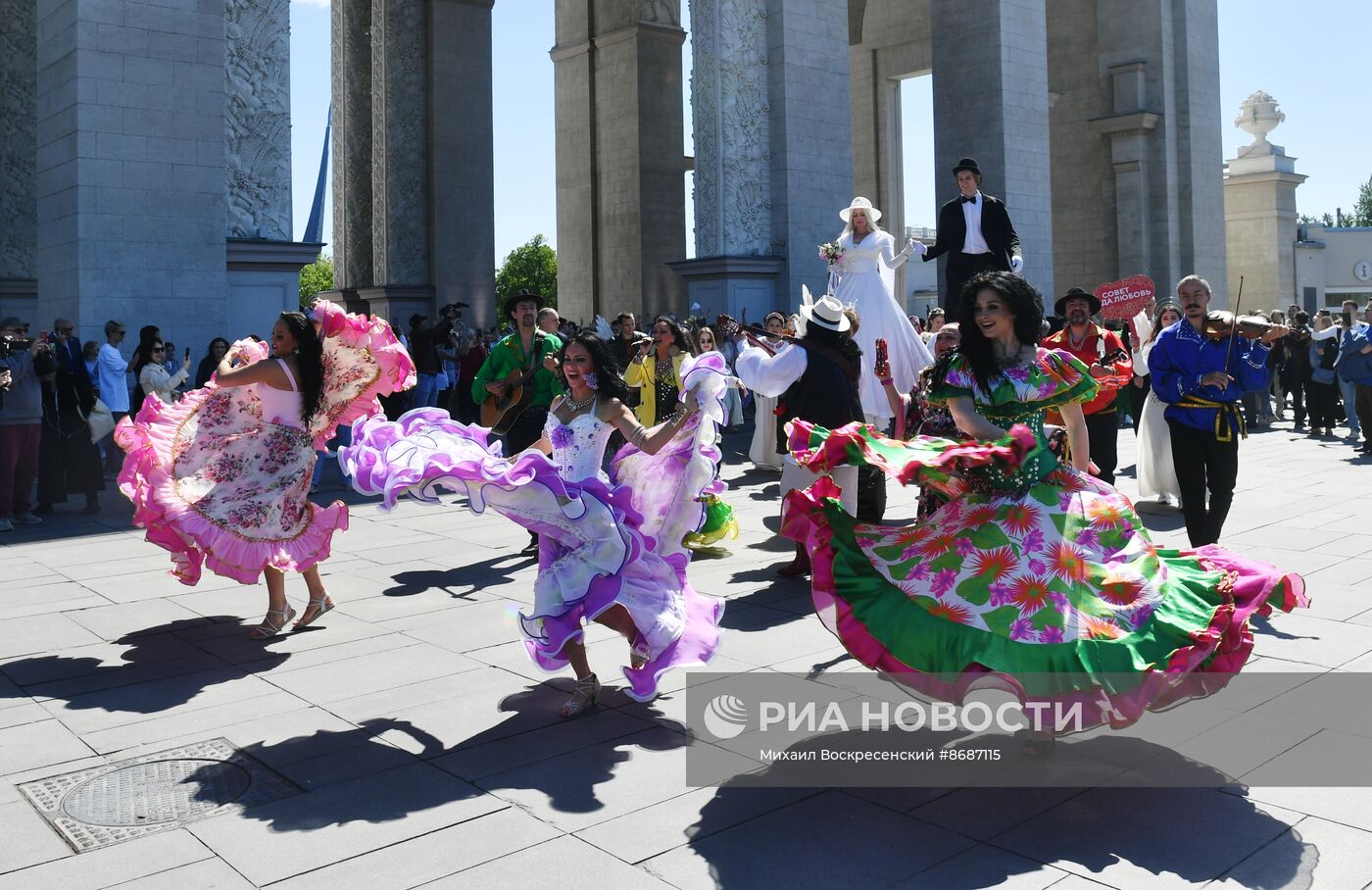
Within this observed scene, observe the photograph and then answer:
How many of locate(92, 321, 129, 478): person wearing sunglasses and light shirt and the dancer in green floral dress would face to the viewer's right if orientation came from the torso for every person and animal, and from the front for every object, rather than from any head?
1

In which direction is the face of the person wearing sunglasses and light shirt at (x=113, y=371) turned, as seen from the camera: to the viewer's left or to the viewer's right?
to the viewer's right

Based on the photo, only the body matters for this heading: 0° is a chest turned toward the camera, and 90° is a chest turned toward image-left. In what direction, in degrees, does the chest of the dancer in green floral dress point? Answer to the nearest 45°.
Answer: approximately 45°

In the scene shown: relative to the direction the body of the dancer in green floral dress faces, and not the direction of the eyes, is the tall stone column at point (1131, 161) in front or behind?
behind

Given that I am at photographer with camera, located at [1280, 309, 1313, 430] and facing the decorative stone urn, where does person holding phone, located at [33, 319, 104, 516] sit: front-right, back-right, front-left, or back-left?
back-left

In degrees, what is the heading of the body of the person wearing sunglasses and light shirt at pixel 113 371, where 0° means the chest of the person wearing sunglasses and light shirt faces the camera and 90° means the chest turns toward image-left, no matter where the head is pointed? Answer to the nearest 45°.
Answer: approximately 270°

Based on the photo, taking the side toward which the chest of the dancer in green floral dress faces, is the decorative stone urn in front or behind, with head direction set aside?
behind
